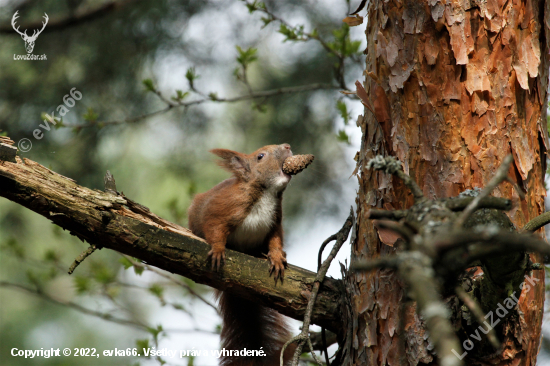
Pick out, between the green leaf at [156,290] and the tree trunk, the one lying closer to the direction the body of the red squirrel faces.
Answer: the tree trunk

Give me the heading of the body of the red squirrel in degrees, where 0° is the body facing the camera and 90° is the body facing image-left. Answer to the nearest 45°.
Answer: approximately 315°

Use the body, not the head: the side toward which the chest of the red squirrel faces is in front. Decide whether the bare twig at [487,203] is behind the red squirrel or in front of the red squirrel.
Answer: in front

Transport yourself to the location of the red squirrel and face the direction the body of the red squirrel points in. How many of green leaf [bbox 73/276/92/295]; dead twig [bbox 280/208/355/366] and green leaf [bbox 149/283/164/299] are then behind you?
2

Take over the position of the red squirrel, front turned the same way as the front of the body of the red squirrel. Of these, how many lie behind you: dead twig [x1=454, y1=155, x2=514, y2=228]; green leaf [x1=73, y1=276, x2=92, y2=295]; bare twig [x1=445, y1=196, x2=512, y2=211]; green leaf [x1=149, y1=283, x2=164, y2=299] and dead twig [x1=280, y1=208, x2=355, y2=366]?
2

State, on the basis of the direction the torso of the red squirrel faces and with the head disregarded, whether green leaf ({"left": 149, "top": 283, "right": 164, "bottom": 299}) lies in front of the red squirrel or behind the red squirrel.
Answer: behind

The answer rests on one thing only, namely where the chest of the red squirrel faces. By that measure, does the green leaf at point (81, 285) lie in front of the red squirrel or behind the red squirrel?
behind

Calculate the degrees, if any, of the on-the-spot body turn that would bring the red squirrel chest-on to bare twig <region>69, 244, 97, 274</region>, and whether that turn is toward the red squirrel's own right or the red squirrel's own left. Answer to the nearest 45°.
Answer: approximately 90° to the red squirrel's own right

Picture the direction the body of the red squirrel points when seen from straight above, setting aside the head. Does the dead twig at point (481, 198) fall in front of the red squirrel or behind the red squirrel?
in front

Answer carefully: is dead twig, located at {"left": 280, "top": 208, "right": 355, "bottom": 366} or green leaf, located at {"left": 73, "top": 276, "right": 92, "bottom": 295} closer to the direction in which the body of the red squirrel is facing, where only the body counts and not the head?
the dead twig
